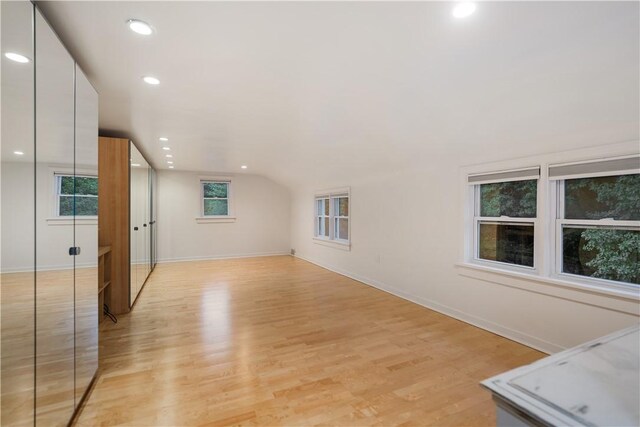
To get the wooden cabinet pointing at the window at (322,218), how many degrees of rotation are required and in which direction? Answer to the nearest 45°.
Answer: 0° — it already faces it

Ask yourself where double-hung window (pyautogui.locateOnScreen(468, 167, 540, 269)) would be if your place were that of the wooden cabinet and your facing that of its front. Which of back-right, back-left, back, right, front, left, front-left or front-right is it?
front-right

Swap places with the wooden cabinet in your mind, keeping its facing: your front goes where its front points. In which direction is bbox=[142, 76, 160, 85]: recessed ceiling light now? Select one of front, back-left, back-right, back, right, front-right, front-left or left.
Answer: right

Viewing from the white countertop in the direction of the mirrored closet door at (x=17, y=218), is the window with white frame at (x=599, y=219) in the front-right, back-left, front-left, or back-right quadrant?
back-right

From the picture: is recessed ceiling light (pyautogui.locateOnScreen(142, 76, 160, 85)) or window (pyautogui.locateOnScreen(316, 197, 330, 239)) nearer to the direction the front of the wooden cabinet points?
the window

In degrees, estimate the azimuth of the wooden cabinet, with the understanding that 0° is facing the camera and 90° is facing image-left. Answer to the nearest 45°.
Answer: approximately 270°

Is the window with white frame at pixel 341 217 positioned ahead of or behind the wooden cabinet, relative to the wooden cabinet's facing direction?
ahead

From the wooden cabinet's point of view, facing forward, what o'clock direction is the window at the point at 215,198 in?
The window is roughly at 10 o'clock from the wooden cabinet.

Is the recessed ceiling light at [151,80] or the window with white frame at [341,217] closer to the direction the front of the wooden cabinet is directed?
the window with white frame

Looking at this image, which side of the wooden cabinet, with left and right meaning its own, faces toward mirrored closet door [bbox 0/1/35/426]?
right

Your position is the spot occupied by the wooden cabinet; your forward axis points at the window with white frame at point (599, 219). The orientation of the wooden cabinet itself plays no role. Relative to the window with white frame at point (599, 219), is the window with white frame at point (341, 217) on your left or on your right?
left
